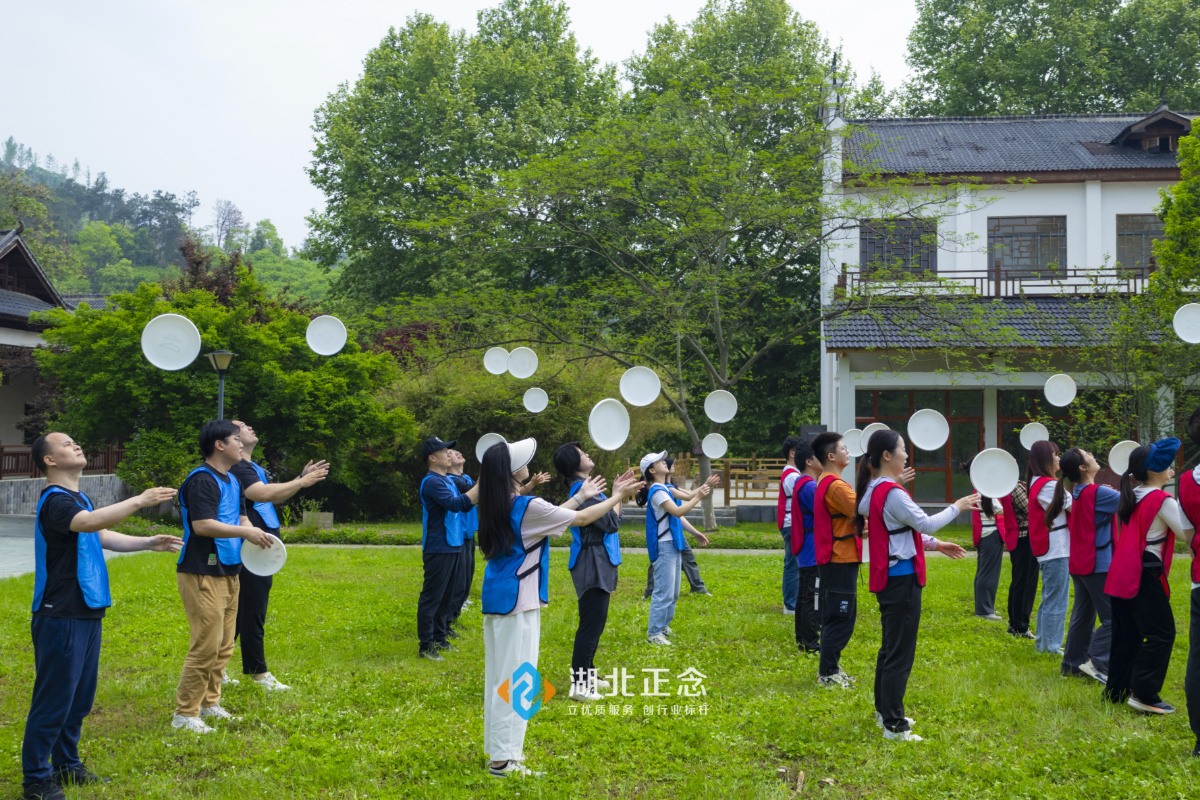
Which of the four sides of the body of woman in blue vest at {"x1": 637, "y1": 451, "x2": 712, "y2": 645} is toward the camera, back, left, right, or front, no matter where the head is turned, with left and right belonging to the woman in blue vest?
right

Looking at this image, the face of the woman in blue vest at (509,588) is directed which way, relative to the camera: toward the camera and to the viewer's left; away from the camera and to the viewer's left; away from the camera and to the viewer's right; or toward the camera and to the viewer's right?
away from the camera and to the viewer's right

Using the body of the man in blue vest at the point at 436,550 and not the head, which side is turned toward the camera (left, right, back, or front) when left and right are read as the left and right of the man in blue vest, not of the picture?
right

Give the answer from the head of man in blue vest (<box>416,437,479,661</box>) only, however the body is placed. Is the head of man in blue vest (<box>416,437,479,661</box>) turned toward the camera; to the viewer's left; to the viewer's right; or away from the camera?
to the viewer's right
